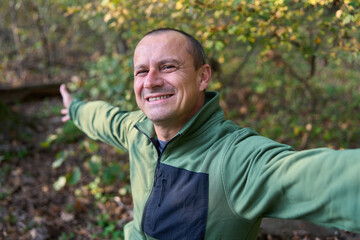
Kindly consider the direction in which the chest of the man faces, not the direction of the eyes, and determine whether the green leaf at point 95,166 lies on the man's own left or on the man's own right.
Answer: on the man's own right

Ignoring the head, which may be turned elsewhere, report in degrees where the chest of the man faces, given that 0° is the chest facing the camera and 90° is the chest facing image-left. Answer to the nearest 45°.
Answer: approximately 45°

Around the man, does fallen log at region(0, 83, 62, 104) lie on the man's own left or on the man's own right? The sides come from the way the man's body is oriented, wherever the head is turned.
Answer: on the man's own right
